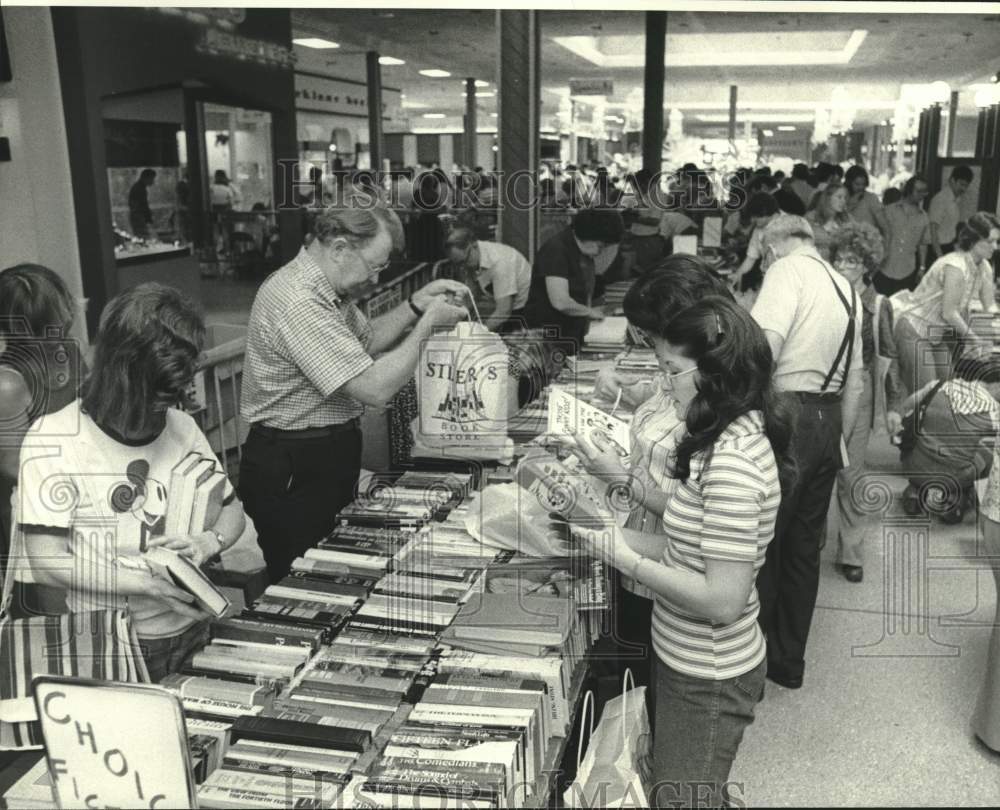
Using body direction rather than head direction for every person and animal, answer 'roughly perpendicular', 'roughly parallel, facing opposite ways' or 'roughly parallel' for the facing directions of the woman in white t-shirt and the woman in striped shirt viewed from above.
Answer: roughly parallel, facing opposite ways

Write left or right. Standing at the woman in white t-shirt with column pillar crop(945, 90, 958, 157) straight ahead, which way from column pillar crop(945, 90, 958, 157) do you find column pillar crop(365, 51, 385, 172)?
left

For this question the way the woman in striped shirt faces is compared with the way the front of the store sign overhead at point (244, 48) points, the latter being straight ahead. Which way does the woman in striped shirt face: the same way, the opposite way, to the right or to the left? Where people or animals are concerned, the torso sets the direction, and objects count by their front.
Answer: the opposite way

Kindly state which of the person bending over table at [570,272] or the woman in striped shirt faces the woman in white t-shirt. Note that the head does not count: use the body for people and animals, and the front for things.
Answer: the woman in striped shirt

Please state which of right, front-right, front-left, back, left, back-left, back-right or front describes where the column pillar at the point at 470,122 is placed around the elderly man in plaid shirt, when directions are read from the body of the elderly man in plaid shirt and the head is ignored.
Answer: left

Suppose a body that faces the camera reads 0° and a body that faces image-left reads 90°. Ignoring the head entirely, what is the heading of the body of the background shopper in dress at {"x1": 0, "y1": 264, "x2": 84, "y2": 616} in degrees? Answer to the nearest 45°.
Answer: approximately 270°

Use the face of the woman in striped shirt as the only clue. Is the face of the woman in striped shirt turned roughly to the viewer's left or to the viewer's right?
to the viewer's left

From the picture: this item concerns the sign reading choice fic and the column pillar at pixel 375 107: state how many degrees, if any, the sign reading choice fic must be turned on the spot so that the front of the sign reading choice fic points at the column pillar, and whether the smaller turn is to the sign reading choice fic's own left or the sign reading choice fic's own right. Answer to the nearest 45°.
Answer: approximately 180°

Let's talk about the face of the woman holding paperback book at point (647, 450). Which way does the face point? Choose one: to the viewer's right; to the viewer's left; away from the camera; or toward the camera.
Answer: to the viewer's left

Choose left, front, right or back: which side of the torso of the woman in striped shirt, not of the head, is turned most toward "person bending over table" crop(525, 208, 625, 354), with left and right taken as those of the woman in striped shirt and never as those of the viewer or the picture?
right

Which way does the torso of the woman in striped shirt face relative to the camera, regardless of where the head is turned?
to the viewer's left

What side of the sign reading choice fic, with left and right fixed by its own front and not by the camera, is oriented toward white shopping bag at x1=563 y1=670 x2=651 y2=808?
left

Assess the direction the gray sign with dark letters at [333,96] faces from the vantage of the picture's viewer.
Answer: facing the viewer and to the right of the viewer

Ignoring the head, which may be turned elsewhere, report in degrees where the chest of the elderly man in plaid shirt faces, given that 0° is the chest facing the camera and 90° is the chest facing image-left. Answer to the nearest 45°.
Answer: approximately 270°

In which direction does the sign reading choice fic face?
toward the camera

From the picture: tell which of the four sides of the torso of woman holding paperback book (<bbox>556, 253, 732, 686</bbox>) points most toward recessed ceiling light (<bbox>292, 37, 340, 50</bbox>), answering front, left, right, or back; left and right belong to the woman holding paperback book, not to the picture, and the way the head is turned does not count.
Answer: right

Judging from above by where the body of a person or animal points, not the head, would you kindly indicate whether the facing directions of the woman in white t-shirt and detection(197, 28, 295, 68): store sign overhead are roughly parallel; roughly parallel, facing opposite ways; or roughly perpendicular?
roughly parallel

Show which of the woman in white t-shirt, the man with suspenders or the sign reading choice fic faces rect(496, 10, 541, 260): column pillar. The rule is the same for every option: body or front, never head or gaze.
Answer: the man with suspenders

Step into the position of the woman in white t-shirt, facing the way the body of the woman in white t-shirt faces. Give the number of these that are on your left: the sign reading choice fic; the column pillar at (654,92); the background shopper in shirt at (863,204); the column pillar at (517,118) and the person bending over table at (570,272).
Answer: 4

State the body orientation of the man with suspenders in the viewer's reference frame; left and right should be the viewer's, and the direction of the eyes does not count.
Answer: facing away from the viewer and to the left of the viewer
